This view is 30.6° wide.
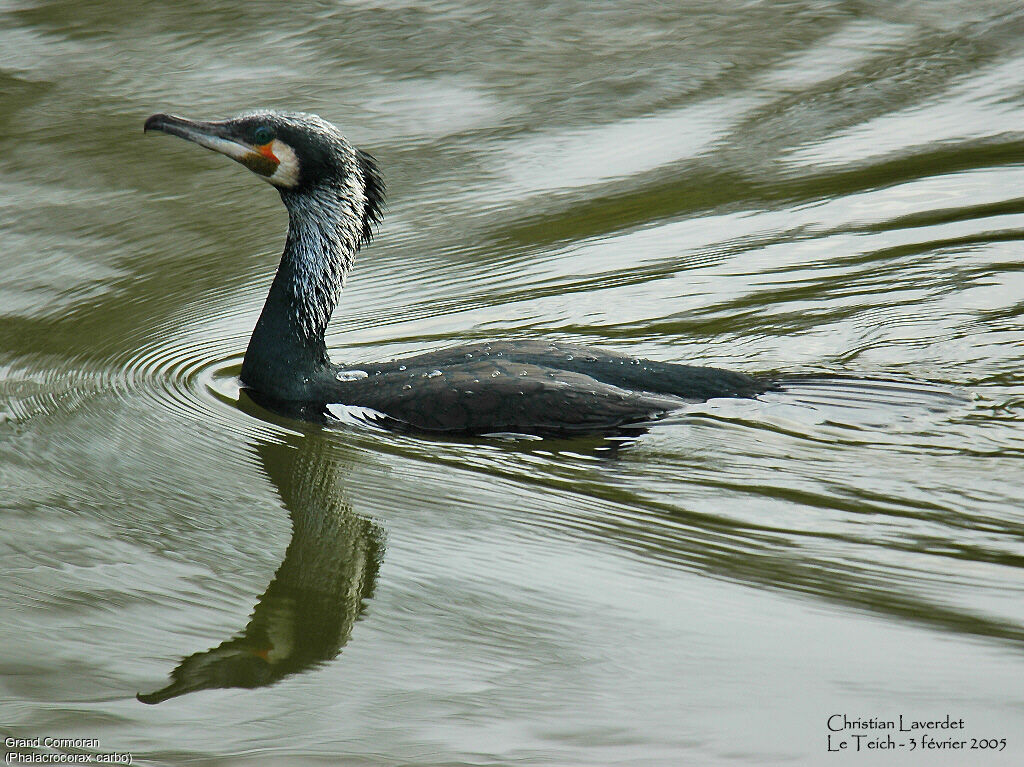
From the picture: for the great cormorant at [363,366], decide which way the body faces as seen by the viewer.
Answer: to the viewer's left
